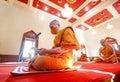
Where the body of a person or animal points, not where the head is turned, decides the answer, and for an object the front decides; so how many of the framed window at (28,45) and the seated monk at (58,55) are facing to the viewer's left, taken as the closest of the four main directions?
1

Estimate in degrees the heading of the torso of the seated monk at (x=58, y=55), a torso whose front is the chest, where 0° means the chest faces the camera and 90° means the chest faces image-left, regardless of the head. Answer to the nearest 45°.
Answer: approximately 90°

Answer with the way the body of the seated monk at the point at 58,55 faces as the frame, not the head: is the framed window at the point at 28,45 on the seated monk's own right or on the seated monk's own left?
on the seated monk's own right

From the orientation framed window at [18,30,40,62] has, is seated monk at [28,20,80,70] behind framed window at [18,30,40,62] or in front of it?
in front

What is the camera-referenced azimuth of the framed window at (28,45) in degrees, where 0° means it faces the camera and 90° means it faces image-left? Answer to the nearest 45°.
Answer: approximately 315°
